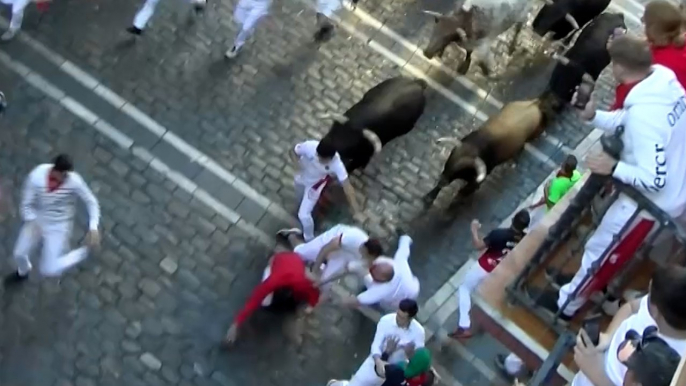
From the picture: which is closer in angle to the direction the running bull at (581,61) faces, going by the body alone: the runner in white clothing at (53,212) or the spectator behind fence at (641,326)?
the runner in white clothing

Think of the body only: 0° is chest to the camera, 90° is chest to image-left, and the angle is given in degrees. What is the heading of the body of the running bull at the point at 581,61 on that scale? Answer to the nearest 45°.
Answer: approximately 45°

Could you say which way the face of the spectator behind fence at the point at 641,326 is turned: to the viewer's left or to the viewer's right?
to the viewer's left

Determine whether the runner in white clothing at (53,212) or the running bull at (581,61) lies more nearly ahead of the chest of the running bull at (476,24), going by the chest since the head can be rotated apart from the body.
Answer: the runner in white clothing

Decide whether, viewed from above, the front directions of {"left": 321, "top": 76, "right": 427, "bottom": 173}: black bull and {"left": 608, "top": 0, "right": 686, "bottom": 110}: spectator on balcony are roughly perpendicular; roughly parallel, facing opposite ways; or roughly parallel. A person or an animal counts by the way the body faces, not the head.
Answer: roughly perpendicular

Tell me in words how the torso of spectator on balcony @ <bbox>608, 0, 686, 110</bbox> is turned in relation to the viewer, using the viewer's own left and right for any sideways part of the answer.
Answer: facing away from the viewer and to the left of the viewer

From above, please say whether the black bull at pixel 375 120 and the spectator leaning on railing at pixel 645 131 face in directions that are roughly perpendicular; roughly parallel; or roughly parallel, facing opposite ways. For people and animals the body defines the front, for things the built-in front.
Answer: roughly perpendicular

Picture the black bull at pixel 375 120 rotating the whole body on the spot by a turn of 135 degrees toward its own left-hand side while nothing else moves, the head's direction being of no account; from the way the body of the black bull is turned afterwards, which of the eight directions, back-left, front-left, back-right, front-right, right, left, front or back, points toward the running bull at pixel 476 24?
left

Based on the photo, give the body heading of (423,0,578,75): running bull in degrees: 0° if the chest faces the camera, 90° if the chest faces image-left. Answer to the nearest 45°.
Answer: approximately 45°

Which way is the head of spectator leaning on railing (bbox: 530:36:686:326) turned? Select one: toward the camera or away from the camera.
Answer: away from the camera

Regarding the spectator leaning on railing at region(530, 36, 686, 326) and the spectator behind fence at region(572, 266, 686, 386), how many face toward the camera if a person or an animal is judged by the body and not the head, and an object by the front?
0

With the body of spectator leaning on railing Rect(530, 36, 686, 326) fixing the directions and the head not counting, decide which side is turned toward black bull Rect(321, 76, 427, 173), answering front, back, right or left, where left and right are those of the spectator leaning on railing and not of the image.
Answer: front

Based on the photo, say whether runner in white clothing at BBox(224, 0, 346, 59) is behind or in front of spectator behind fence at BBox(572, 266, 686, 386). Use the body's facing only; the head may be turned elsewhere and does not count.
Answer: in front

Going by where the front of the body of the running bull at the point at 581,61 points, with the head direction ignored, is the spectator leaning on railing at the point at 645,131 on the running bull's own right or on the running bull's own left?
on the running bull's own left

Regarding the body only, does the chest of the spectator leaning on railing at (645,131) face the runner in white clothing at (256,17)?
yes

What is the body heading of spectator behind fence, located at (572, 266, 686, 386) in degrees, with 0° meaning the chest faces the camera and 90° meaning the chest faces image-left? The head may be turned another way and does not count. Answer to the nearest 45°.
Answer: approximately 135°
